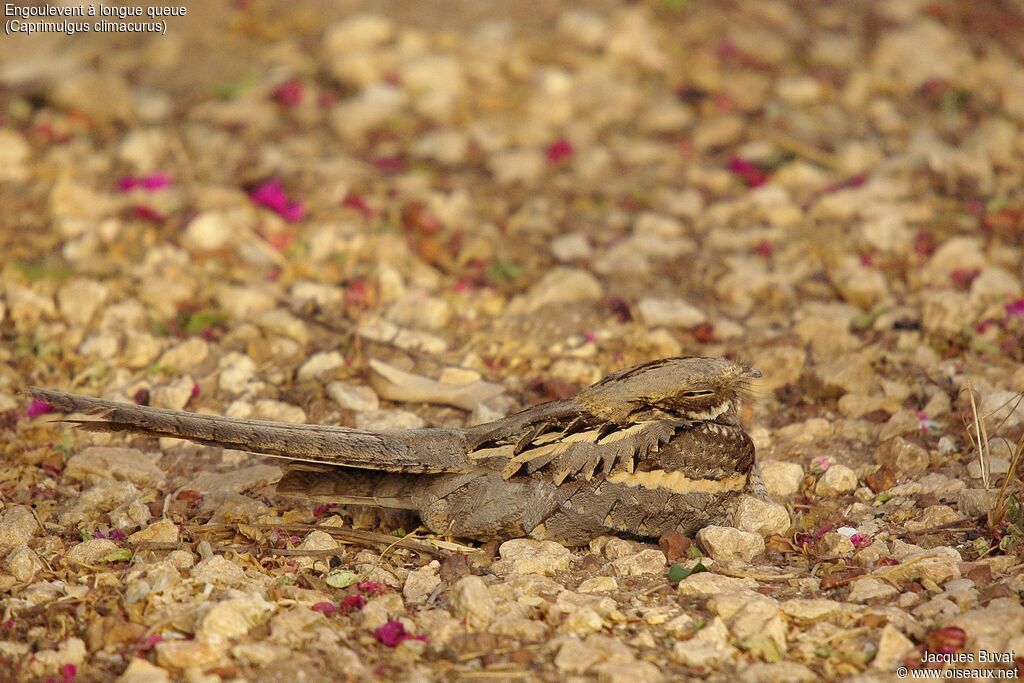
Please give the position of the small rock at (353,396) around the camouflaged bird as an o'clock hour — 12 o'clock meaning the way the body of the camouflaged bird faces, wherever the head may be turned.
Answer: The small rock is roughly at 8 o'clock from the camouflaged bird.

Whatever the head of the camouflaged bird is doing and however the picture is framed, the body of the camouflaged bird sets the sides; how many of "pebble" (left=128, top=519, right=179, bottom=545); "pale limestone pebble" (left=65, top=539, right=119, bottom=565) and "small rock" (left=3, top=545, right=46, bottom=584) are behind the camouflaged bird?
3

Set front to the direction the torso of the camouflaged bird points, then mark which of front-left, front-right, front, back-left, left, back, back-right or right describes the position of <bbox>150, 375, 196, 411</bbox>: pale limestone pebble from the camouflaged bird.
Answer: back-left

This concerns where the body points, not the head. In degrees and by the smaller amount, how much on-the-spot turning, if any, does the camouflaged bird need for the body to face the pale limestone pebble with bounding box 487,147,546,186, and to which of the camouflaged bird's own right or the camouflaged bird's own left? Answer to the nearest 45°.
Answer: approximately 90° to the camouflaged bird's own left

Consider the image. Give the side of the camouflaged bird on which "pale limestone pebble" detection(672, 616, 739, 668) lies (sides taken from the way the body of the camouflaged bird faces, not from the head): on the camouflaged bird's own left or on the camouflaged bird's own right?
on the camouflaged bird's own right

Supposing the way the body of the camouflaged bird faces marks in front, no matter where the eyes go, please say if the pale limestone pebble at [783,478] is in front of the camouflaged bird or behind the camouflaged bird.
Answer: in front

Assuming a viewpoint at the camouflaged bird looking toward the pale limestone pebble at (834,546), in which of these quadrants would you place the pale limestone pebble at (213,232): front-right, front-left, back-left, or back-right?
back-left

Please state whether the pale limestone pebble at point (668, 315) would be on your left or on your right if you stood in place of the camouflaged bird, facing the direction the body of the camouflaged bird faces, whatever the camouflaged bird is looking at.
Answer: on your left

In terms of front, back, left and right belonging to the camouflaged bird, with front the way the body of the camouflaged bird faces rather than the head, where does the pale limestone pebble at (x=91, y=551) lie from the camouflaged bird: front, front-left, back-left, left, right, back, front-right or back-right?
back

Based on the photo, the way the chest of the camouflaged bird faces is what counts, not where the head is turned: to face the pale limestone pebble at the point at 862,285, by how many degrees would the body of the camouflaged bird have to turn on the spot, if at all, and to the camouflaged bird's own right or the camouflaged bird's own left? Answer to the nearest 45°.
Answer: approximately 45° to the camouflaged bird's own left

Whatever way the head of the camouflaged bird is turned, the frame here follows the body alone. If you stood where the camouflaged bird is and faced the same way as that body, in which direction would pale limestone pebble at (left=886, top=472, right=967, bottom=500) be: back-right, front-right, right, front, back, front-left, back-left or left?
front

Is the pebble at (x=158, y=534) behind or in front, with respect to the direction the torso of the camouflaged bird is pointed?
behind

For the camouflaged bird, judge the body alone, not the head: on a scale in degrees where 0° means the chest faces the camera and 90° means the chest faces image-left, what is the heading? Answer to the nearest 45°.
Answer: approximately 270°

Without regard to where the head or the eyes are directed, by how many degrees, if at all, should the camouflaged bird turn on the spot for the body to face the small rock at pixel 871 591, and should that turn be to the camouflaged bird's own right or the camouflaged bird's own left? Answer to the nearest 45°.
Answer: approximately 45° to the camouflaged bird's own right

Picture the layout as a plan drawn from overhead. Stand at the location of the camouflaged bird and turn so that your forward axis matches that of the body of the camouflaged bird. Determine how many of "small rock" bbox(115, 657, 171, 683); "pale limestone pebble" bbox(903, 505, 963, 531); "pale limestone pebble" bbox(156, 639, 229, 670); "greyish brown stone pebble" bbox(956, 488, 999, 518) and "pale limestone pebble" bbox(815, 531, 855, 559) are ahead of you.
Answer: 3
